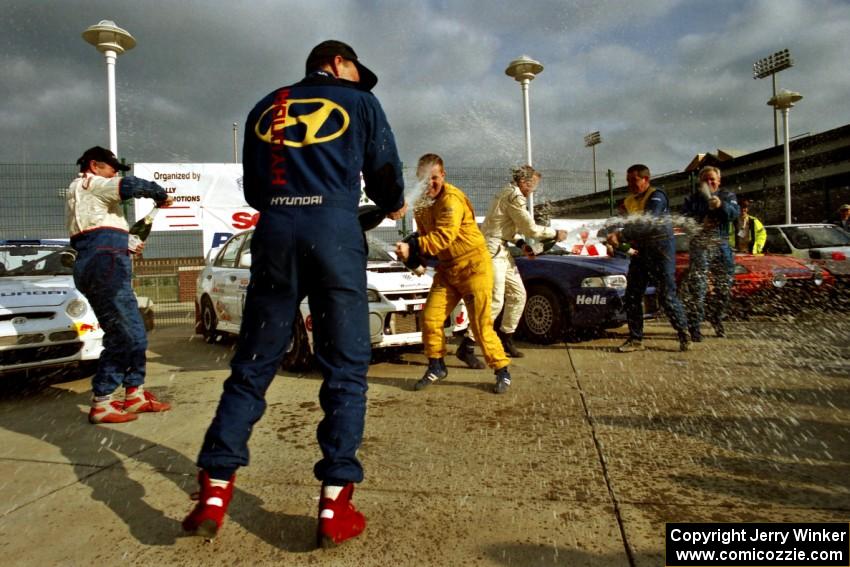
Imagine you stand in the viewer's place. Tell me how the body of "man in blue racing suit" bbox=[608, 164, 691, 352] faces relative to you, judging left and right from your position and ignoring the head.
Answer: facing the viewer and to the left of the viewer

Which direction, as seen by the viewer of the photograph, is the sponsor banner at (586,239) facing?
facing the viewer

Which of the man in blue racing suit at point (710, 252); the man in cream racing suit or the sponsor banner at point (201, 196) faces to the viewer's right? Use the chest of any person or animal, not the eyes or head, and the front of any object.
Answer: the man in cream racing suit

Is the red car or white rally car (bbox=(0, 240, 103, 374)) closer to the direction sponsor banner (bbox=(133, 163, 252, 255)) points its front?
the white rally car

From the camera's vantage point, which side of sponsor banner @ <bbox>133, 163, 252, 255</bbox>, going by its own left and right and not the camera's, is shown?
front

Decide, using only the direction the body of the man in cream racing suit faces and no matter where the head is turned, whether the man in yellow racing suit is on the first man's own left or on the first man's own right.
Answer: on the first man's own right

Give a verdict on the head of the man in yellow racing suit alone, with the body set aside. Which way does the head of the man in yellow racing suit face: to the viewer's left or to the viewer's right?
to the viewer's left

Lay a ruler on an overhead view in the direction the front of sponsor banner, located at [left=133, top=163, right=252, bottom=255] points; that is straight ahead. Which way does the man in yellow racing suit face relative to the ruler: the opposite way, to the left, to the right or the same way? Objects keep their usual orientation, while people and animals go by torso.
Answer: to the right

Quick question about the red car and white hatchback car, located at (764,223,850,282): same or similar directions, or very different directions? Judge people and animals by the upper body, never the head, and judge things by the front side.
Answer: same or similar directions

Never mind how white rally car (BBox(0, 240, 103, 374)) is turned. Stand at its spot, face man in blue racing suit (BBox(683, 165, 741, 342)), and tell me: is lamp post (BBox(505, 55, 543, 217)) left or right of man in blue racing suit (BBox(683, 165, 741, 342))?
left

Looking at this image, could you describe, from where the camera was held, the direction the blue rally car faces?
facing the viewer and to the right of the viewer

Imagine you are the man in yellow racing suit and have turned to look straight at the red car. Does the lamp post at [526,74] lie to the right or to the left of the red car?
left

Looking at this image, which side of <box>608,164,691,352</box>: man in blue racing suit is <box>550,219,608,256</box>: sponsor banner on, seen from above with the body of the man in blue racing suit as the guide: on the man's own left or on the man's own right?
on the man's own right

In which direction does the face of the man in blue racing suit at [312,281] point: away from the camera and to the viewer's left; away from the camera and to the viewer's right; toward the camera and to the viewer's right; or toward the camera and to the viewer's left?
away from the camera and to the viewer's right

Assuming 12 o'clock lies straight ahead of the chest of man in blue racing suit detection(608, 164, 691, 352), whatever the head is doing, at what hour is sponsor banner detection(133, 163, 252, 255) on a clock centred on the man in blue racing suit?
The sponsor banner is roughly at 2 o'clock from the man in blue racing suit.

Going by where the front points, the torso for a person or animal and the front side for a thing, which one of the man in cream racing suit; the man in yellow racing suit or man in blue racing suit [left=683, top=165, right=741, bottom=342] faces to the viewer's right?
the man in cream racing suit

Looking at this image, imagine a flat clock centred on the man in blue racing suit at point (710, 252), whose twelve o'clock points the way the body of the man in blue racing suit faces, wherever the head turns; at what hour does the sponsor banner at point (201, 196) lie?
The sponsor banner is roughly at 3 o'clock from the man in blue racing suit.

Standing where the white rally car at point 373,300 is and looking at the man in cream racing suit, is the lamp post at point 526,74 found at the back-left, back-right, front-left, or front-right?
front-left

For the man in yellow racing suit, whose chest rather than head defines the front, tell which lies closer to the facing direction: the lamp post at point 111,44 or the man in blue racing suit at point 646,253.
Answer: the lamp post

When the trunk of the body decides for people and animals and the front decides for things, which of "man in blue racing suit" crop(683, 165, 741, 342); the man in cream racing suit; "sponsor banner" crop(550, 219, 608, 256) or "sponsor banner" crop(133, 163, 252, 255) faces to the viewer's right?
the man in cream racing suit

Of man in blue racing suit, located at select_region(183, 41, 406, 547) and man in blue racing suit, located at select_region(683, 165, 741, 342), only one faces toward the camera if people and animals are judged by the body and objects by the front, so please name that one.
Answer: man in blue racing suit, located at select_region(683, 165, 741, 342)
